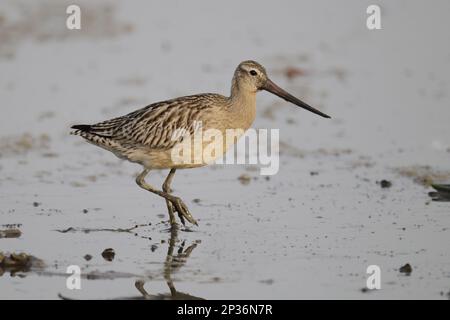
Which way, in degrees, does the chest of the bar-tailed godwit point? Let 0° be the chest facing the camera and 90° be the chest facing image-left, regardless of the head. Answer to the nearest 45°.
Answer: approximately 270°
